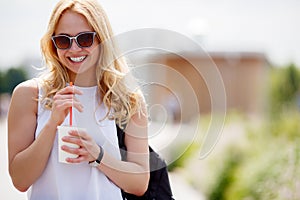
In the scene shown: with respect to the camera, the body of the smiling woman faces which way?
toward the camera

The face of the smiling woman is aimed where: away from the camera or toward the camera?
toward the camera
